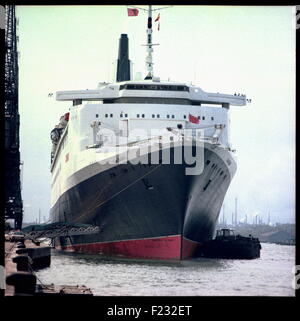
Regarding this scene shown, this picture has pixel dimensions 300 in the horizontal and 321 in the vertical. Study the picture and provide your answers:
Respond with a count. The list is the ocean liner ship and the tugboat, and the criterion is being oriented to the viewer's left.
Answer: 1

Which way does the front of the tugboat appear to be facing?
to the viewer's left

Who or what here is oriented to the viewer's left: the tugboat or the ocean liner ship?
the tugboat

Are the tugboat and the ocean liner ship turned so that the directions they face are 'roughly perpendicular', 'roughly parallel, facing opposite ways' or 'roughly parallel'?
roughly perpendicular

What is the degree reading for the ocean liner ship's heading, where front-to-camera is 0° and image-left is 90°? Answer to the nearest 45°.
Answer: approximately 0°

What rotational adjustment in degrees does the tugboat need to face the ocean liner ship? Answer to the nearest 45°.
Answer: approximately 45° to its right
